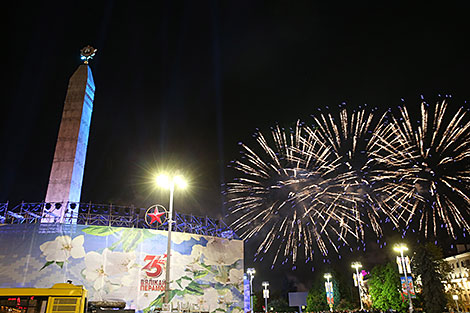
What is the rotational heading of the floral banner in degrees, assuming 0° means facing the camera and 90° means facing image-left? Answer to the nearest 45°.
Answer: approximately 0°

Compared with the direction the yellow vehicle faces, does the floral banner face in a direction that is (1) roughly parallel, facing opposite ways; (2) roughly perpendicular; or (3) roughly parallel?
roughly perpendicular

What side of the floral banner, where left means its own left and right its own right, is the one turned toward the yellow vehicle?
front
